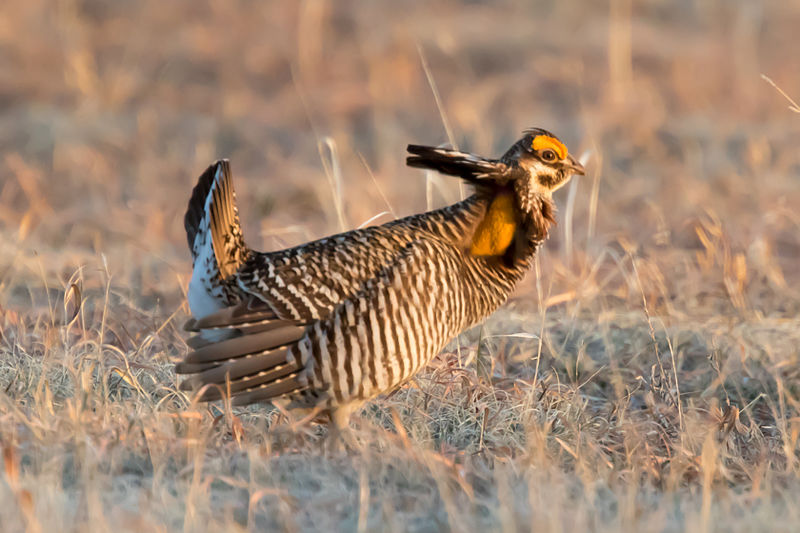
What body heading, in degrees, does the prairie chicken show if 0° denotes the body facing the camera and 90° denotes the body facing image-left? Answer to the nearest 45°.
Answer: approximately 270°
